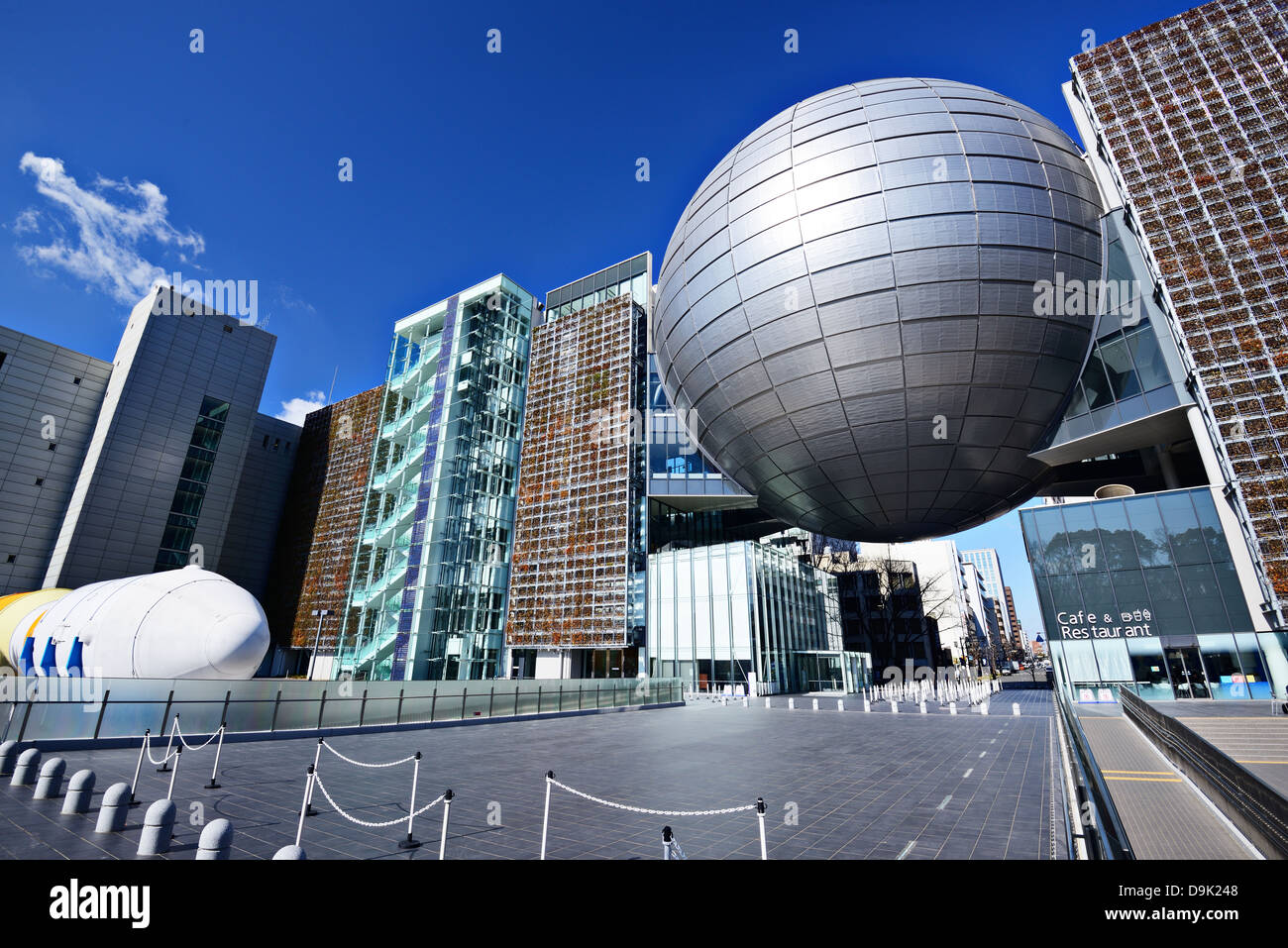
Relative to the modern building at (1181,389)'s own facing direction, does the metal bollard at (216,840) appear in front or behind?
in front

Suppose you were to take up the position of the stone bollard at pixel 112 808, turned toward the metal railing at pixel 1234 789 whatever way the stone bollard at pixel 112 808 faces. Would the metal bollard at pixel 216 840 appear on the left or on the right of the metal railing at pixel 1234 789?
right

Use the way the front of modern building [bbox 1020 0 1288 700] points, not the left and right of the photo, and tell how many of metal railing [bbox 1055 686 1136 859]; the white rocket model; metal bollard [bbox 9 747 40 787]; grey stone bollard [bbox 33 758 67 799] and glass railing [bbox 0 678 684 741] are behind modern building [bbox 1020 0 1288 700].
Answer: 0

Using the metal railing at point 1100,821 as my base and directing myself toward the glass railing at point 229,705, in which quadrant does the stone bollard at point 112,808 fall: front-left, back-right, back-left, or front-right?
front-left

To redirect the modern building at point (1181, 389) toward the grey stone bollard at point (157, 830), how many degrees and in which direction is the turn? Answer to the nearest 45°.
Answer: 0° — it already faces it

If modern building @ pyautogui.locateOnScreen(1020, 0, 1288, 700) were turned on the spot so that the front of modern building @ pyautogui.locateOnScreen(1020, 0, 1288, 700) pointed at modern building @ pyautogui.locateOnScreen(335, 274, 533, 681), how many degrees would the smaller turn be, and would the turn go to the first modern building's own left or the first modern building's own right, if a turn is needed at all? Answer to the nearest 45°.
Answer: approximately 90° to the first modern building's own right

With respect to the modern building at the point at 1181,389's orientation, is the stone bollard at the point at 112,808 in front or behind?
in front

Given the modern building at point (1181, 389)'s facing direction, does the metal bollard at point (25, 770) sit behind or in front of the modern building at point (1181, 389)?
in front

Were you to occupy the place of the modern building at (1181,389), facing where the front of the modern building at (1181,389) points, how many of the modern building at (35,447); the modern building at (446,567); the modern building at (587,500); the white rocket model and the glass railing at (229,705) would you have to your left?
0

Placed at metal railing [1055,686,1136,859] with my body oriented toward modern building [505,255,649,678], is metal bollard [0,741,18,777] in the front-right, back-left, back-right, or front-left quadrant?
front-left

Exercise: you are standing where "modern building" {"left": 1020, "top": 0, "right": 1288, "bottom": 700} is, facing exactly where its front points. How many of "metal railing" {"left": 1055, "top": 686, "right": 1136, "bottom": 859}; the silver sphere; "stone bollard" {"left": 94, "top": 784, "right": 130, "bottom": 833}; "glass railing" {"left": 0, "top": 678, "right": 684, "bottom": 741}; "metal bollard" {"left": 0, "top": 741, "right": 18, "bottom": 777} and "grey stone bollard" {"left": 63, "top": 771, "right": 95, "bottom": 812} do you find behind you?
0

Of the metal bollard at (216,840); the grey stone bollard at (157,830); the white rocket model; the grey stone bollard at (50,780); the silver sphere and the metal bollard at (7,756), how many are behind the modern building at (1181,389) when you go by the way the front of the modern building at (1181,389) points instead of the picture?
0

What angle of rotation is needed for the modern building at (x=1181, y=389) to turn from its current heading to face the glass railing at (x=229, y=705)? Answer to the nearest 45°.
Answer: approximately 45° to its right

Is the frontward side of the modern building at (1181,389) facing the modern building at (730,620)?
no
